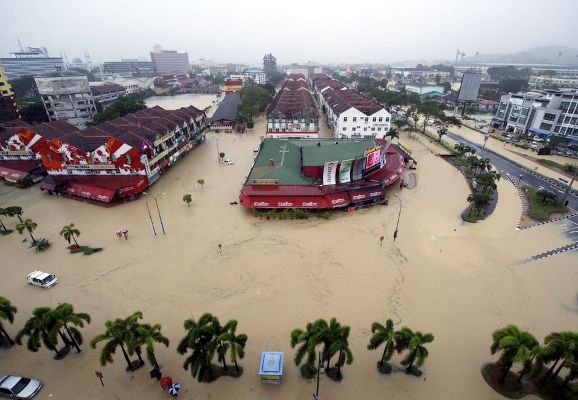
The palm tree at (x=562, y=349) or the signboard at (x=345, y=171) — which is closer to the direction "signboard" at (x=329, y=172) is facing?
the palm tree

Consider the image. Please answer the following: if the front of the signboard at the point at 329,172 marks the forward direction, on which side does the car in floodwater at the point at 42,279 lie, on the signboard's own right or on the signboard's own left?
on the signboard's own right

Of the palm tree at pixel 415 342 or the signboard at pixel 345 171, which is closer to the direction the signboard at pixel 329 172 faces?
the palm tree

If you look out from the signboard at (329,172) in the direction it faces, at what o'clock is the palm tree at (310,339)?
The palm tree is roughly at 12 o'clock from the signboard.

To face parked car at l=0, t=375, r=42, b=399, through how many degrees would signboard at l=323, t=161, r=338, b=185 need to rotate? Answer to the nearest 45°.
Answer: approximately 45° to its right

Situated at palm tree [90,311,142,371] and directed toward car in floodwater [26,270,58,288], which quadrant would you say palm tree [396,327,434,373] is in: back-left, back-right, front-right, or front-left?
back-right

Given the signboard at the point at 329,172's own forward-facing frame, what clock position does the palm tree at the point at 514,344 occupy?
The palm tree is roughly at 11 o'clock from the signboard.

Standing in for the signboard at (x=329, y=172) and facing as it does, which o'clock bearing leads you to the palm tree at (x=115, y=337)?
The palm tree is roughly at 1 o'clock from the signboard.

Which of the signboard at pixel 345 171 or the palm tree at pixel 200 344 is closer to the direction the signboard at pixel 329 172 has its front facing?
the palm tree

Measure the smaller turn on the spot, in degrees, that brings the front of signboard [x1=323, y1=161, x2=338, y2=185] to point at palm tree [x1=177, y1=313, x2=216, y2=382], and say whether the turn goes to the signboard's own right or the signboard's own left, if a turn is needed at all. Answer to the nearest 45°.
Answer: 0° — it already faces it

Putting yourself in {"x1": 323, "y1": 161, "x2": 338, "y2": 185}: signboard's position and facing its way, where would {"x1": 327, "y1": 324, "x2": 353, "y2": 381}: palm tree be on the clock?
The palm tree is roughly at 12 o'clock from the signboard.

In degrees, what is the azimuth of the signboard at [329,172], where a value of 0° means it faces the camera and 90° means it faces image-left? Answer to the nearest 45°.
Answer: approximately 0°

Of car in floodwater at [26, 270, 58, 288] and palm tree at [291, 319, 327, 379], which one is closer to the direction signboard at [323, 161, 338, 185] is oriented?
the palm tree

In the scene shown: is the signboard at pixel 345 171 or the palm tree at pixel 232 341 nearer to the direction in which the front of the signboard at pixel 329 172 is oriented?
the palm tree

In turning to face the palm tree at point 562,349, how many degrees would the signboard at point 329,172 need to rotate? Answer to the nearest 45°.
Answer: approximately 45° to its left
